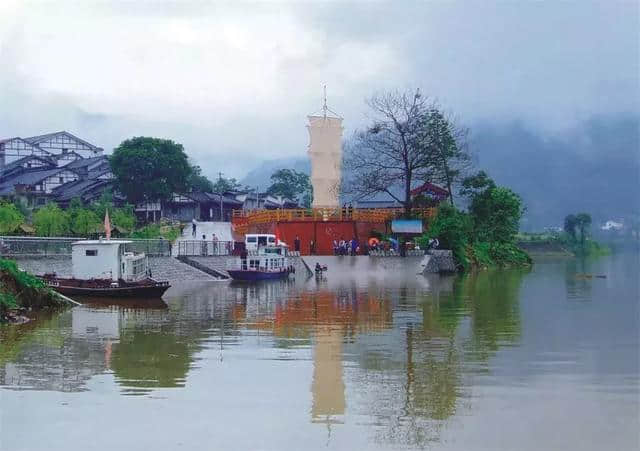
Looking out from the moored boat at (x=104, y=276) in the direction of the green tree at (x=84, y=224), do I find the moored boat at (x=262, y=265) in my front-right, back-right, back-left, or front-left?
front-right

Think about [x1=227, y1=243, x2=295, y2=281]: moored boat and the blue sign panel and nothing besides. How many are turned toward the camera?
1

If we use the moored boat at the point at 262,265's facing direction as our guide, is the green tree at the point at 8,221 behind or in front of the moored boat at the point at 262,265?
in front

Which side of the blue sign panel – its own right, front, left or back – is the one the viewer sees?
front

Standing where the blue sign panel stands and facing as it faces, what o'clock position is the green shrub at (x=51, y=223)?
The green shrub is roughly at 3 o'clock from the blue sign panel.

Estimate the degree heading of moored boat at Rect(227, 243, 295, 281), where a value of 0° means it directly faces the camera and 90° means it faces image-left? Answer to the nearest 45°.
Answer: approximately 90°

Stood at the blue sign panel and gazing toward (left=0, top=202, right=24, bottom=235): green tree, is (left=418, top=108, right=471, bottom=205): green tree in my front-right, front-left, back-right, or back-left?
back-right

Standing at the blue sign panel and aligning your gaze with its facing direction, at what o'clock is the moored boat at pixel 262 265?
The moored boat is roughly at 1 o'clock from the blue sign panel.

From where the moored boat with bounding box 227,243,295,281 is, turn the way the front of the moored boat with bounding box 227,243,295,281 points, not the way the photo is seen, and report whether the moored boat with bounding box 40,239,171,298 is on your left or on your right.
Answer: on your left

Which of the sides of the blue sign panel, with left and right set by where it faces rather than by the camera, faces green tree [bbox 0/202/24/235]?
right

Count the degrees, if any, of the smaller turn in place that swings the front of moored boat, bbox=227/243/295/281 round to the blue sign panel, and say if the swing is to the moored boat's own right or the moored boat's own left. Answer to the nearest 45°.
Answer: approximately 135° to the moored boat's own right

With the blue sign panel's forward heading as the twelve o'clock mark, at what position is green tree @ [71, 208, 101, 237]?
The green tree is roughly at 3 o'clock from the blue sign panel.

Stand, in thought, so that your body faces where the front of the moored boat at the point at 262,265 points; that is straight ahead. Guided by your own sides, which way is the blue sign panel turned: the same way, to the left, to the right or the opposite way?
to the left
